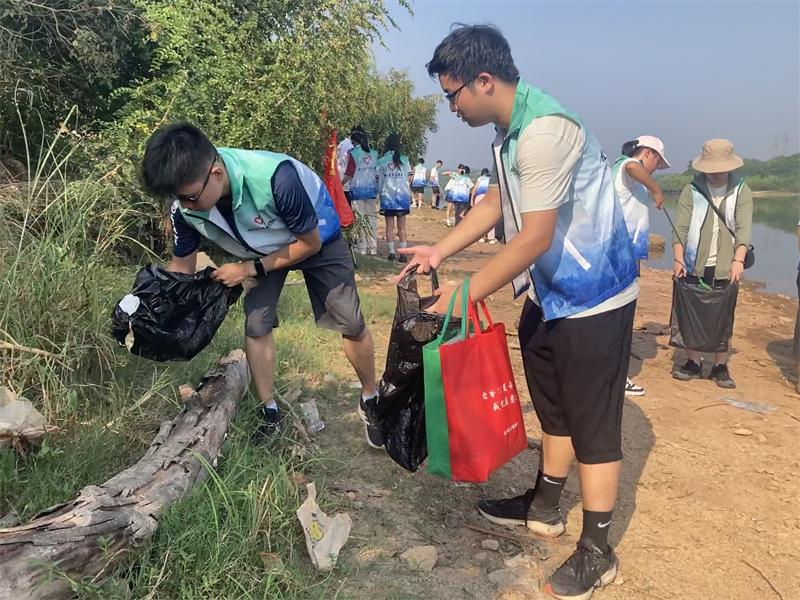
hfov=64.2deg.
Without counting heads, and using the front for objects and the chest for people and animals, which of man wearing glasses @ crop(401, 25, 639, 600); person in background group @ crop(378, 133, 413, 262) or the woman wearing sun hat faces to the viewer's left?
the man wearing glasses

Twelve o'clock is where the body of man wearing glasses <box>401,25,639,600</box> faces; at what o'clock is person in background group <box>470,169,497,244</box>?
The person in background group is roughly at 3 o'clock from the man wearing glasses.

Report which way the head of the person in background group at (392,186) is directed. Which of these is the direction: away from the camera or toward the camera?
away from the camera

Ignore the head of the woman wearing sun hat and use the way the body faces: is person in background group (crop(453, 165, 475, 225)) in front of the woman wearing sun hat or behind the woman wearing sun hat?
behind

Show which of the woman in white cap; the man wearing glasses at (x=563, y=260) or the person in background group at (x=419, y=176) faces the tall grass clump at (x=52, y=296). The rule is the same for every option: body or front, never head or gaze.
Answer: the man wearing glasses

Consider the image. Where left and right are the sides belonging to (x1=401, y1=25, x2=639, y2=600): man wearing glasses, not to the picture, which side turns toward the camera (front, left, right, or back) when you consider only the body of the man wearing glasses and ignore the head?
left

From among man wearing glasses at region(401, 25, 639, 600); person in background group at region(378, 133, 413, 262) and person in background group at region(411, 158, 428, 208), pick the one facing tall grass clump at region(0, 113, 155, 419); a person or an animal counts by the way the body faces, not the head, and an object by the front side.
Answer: the man wearing glasses

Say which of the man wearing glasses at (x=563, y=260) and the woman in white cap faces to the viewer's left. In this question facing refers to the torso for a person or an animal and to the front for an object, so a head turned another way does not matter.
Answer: the man wearing glasses

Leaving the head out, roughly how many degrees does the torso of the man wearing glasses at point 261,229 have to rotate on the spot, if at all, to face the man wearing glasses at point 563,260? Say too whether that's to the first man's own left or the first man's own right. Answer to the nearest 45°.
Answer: approximately 90° to the first man's own left

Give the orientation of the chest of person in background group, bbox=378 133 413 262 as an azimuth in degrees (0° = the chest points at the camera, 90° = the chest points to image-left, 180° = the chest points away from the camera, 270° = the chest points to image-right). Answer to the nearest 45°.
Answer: approximately 180°
